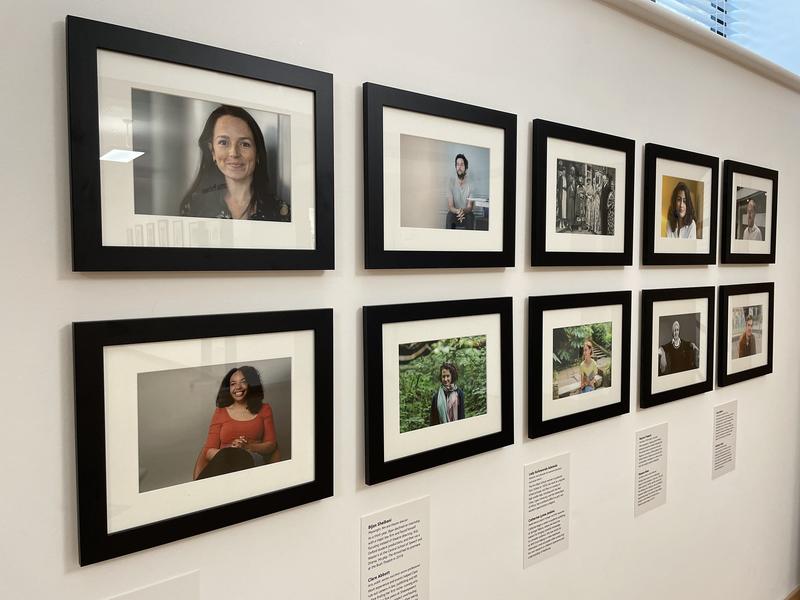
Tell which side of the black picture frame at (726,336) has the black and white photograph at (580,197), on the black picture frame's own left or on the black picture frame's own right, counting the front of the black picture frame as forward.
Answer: on the black picture frame's own right

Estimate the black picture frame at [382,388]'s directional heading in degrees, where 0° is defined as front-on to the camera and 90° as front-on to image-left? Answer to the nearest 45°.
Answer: approximately 315°

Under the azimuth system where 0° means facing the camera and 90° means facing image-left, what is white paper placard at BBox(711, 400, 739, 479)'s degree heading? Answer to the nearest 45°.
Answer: approximately 315°

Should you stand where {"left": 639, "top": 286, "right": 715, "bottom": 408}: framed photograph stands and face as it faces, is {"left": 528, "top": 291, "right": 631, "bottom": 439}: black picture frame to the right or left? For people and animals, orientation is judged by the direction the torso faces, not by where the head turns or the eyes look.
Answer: on its right
